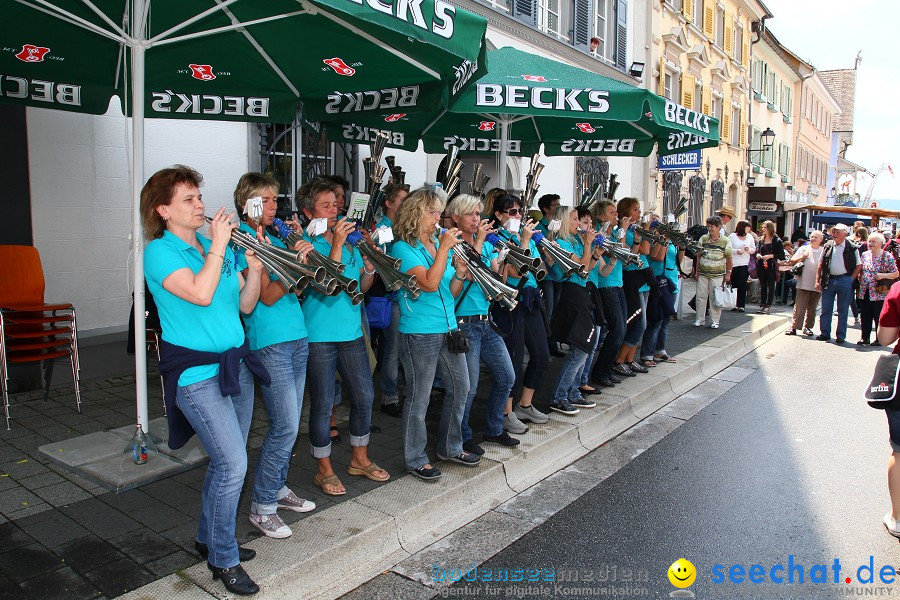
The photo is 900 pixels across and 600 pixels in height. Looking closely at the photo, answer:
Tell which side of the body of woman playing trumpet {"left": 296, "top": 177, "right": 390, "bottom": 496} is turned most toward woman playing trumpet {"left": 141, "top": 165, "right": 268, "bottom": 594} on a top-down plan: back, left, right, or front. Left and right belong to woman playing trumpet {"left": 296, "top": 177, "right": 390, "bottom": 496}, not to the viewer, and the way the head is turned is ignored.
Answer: right

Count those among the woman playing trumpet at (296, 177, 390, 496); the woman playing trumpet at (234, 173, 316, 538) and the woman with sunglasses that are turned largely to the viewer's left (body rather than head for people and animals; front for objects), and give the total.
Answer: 0

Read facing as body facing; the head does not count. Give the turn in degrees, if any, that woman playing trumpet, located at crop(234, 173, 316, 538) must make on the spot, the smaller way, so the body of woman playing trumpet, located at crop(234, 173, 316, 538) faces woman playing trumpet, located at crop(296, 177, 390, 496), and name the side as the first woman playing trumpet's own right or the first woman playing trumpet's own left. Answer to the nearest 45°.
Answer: approximately 90° to the first woman playing trumpet's own left

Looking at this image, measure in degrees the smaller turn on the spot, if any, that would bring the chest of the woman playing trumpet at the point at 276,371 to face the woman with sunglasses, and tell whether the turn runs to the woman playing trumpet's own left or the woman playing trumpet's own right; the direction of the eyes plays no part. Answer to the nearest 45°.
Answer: approximately 90° to the woman playing trumpet's own left

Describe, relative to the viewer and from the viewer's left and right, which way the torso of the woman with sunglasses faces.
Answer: facing the viewer and to the right of the viewer
